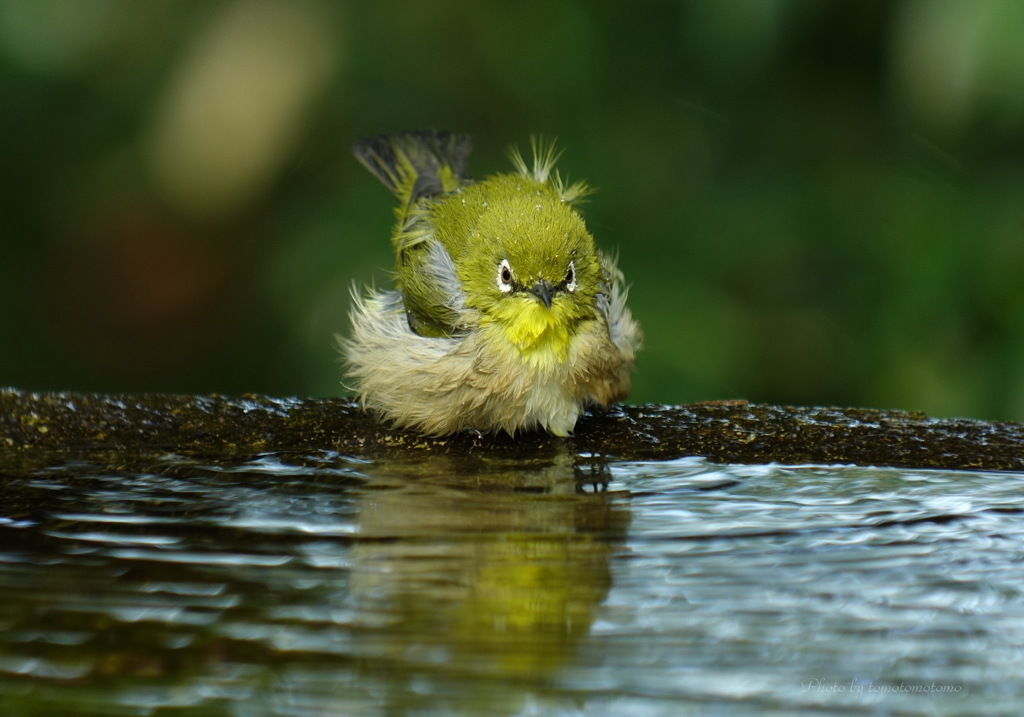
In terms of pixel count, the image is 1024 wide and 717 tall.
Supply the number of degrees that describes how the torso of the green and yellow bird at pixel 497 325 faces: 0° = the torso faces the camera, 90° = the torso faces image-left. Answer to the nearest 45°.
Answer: approximately 0°
